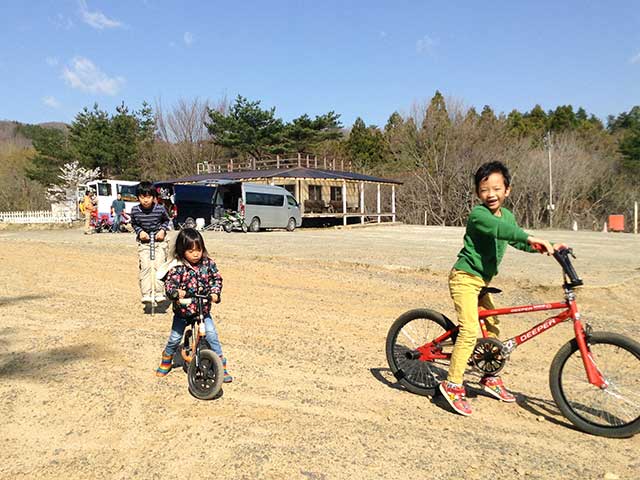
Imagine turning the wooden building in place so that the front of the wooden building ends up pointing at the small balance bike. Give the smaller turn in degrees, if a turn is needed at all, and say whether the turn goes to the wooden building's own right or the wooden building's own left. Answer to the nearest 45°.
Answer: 0° — it already faces it

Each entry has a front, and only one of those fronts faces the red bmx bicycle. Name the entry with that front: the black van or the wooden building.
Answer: the wooden building

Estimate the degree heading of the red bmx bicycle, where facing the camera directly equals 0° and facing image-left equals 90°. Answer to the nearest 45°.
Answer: approximately 315°

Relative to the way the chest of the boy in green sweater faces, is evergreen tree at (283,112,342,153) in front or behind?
behind

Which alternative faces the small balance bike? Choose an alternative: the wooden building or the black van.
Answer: the wooden building

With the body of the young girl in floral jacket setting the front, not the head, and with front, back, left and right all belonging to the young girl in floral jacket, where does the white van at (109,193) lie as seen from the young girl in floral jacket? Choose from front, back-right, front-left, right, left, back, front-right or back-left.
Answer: back

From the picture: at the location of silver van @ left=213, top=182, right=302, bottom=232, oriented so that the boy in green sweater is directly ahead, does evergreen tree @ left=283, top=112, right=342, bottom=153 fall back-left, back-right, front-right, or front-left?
back-left

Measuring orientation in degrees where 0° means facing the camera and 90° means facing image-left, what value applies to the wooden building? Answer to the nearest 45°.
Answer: approximately 0°

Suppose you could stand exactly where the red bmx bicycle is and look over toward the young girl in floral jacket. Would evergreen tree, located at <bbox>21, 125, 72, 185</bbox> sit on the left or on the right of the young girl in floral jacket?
right

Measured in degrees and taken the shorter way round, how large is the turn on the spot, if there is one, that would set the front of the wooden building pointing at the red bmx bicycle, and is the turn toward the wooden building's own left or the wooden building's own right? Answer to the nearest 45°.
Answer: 0° — it already faces it
